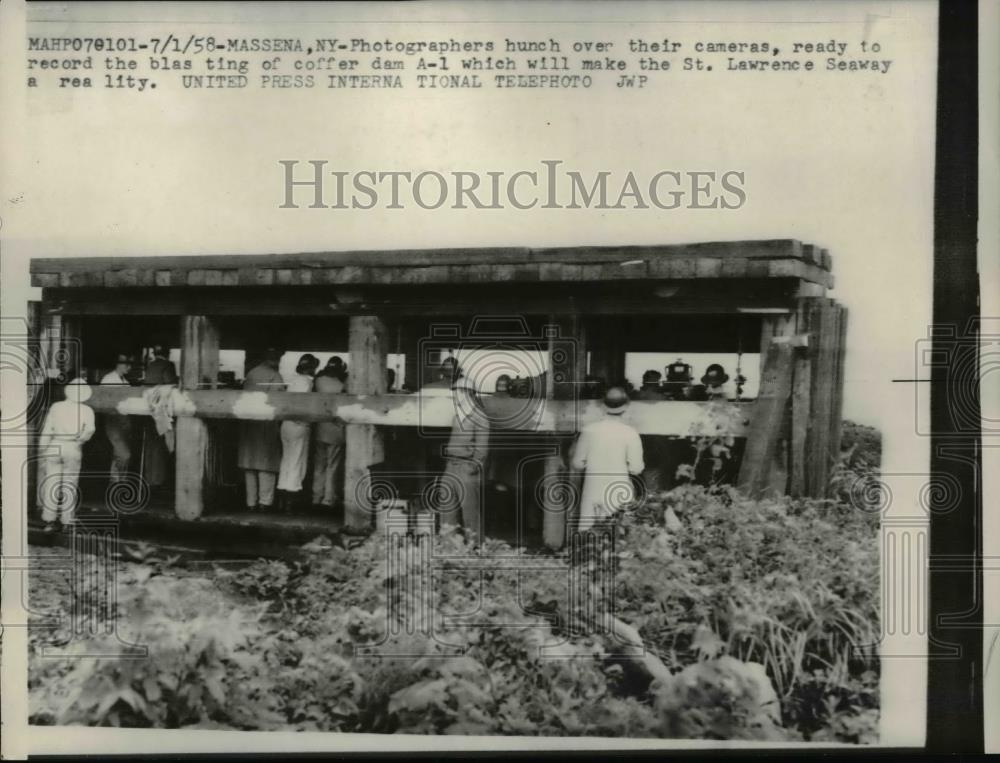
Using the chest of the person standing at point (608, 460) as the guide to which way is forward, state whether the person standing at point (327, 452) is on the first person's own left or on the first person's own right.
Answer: on the first person's own left

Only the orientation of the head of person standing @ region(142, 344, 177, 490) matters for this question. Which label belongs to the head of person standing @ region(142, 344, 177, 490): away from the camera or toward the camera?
away from the camera

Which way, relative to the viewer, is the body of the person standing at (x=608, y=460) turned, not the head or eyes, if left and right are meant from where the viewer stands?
facing away from the viewer

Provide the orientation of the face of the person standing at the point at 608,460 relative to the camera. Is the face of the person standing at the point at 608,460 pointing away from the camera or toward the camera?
away from the camera

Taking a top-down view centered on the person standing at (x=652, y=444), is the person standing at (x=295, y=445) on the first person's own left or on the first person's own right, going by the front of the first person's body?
on the first person's own left

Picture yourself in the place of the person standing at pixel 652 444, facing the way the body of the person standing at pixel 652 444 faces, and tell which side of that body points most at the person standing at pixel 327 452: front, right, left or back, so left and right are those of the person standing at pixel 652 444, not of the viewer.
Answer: left

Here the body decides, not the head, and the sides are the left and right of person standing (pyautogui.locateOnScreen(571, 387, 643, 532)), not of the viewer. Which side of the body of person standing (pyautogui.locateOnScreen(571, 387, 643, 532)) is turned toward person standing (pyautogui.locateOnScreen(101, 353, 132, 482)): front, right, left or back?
left

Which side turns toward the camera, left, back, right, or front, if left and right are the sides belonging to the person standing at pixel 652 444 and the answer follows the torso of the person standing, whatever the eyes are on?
back

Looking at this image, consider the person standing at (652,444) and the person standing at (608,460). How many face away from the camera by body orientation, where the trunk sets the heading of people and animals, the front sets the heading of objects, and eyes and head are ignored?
2
